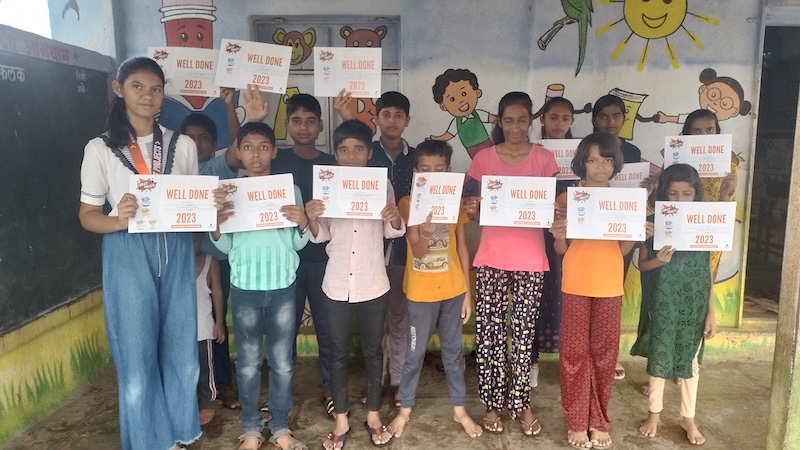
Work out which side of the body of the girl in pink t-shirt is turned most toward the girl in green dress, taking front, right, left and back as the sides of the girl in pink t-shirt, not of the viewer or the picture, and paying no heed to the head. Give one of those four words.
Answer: left

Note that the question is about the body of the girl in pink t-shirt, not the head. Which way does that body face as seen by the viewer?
toward the camera

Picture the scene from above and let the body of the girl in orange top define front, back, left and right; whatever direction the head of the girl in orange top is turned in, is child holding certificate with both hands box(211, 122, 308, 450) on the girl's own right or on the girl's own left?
on the girl's own right

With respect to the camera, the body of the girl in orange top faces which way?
toward the camera

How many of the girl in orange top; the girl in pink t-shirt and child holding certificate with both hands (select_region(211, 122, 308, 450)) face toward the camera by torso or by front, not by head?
3

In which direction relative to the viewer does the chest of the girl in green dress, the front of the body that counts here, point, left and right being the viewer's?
facing the viewer

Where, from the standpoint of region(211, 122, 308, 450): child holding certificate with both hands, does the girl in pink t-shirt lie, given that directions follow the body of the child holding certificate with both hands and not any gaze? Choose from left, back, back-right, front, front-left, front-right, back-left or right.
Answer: left

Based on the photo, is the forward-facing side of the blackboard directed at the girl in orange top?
yes

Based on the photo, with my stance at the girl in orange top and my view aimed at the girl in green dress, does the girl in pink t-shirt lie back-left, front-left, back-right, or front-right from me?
back-left

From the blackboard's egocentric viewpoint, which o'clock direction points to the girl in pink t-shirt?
The girl in pink t-shirt is roughly at 12 o'clock from the blackboard.

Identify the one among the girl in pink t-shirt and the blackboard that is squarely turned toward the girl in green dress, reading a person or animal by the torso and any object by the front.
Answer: the blackboard

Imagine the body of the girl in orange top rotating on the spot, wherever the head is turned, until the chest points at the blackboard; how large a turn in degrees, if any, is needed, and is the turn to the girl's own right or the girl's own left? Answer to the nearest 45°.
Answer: approximately 90° to the girl's own right

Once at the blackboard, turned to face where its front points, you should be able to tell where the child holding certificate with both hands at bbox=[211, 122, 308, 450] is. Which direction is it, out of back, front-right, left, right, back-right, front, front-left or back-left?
front
